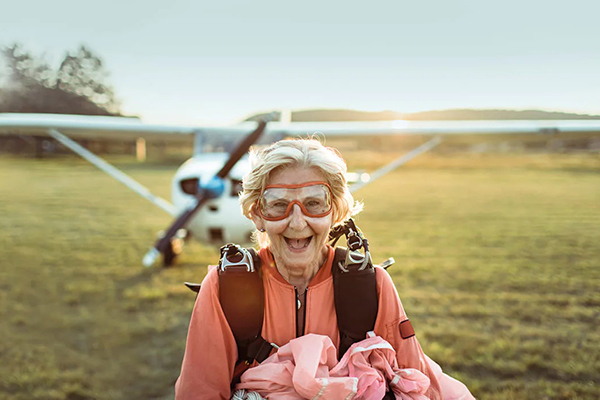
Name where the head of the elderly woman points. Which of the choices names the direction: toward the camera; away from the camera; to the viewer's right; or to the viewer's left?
toward the camera

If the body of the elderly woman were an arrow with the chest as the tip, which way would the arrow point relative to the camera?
toward the camera

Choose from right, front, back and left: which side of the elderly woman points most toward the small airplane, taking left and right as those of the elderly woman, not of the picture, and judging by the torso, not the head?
back
